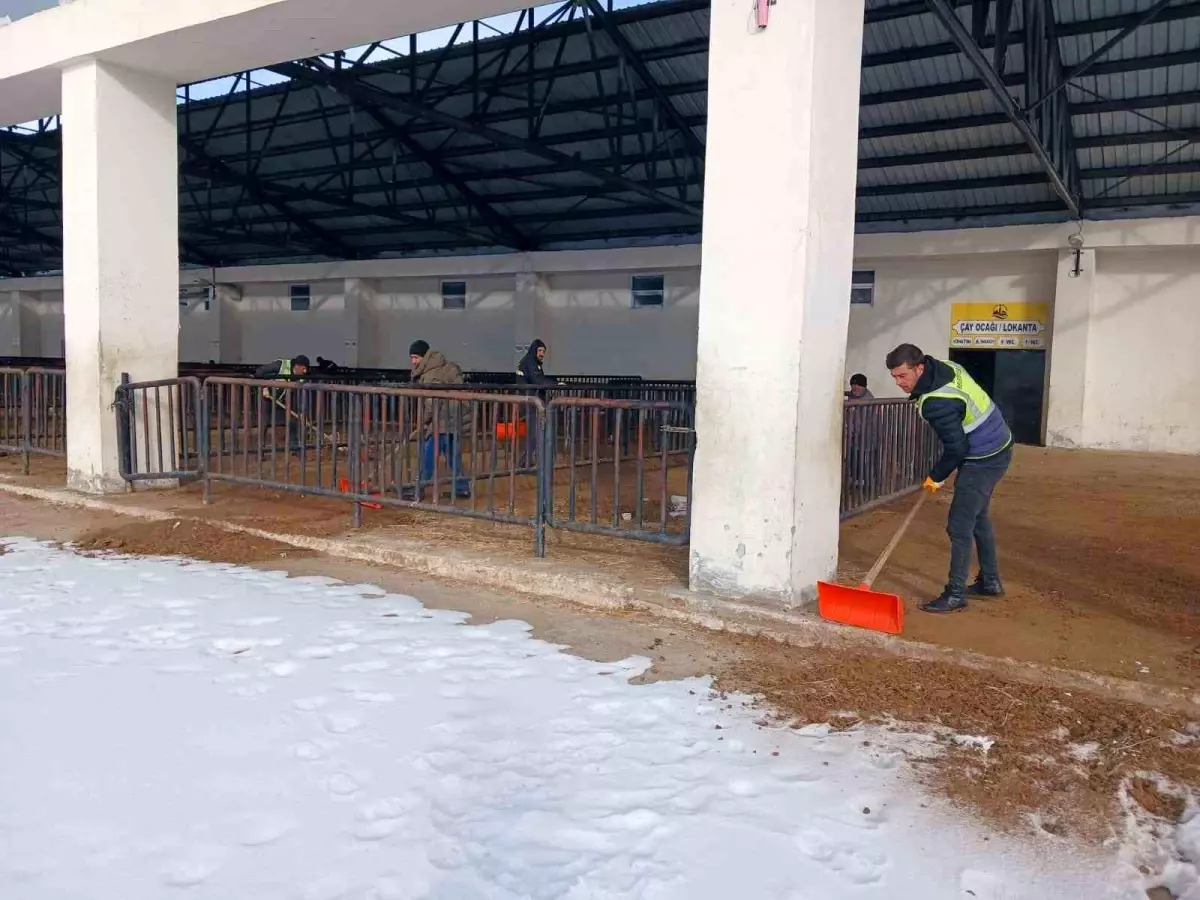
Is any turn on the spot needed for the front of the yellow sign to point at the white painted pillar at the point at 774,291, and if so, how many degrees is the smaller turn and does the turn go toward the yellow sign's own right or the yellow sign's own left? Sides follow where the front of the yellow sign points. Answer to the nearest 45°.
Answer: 0° — it already faces it

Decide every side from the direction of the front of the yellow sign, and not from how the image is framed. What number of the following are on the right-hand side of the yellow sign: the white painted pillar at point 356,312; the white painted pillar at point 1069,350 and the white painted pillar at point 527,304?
2

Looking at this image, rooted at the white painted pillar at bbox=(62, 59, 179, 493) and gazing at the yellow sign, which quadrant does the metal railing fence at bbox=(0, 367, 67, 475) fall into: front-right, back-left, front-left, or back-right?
back-left

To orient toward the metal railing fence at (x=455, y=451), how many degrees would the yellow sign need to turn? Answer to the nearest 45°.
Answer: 0° — it already faces it

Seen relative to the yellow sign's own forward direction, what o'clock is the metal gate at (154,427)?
The metal gate is roughly at 1 o'clock from the yellow sign.

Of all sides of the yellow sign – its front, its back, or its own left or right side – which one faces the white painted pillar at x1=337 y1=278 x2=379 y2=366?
right

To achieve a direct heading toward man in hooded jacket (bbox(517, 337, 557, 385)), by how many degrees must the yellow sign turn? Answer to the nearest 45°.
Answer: approximately 45° to its right

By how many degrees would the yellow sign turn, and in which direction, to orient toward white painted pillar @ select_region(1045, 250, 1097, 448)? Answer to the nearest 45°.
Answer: approximately 45° to its left

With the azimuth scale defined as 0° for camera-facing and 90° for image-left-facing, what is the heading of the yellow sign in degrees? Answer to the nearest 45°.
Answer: approximately 0°
